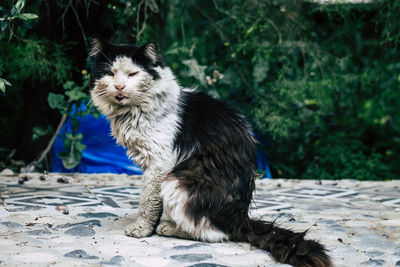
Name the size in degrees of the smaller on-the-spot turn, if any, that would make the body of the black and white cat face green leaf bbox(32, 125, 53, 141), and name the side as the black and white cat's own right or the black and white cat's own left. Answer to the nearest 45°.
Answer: approximately 45° to the black and white cat's own right

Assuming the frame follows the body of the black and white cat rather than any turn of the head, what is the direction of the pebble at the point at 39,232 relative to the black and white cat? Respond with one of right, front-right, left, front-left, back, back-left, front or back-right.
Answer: front

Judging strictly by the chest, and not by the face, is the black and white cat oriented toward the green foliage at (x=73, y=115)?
no

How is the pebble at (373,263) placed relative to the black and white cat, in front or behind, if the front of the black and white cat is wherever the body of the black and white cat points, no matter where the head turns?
behind

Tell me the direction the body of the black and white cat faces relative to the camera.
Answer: to the viewer's left

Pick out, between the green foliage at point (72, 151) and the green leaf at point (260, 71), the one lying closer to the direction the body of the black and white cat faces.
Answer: the green foliage

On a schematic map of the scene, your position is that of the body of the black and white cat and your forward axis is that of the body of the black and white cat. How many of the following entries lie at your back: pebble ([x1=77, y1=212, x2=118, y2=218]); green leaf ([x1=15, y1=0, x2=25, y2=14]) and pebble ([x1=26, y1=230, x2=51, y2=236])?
0

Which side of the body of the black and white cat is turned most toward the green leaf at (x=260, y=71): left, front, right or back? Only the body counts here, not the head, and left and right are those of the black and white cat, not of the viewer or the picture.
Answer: right

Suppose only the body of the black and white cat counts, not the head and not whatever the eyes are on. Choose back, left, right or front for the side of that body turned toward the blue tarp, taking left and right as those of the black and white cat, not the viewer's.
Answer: right

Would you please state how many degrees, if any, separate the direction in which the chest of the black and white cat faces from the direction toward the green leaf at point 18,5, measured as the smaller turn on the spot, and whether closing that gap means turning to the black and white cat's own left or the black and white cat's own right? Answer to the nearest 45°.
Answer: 0° — it already faces it

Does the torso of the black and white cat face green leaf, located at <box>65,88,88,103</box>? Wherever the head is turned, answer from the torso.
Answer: no

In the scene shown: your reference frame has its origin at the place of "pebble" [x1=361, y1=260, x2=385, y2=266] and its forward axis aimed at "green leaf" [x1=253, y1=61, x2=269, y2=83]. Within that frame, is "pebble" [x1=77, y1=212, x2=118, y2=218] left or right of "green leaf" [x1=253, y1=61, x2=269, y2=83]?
left
